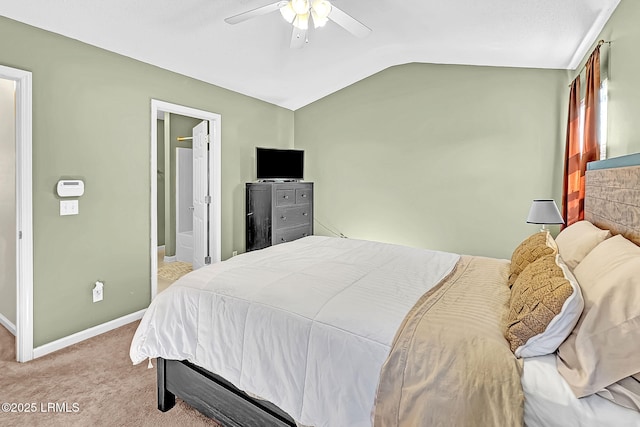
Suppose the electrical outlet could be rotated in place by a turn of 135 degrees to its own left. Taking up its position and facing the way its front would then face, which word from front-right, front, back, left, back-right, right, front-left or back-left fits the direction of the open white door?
front-right

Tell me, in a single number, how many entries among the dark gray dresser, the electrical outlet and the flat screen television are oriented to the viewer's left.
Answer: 0

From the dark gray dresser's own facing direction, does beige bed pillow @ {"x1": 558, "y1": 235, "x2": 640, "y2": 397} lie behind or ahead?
ahead

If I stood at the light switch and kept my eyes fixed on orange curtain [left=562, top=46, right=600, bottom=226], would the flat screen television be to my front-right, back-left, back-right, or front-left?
front-left

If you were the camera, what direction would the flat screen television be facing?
facing the viewer and to the right of the viewer

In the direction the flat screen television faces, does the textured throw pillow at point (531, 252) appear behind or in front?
in front

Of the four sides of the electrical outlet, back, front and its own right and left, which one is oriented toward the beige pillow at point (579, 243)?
front

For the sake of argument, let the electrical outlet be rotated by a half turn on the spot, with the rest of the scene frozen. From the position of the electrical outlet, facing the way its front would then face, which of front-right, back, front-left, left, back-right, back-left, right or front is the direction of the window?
back

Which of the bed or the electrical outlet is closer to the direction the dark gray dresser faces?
the bed

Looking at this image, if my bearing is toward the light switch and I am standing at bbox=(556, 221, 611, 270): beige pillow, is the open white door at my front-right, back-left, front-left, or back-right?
front-right

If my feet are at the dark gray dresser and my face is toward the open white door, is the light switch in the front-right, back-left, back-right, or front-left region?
front-left
